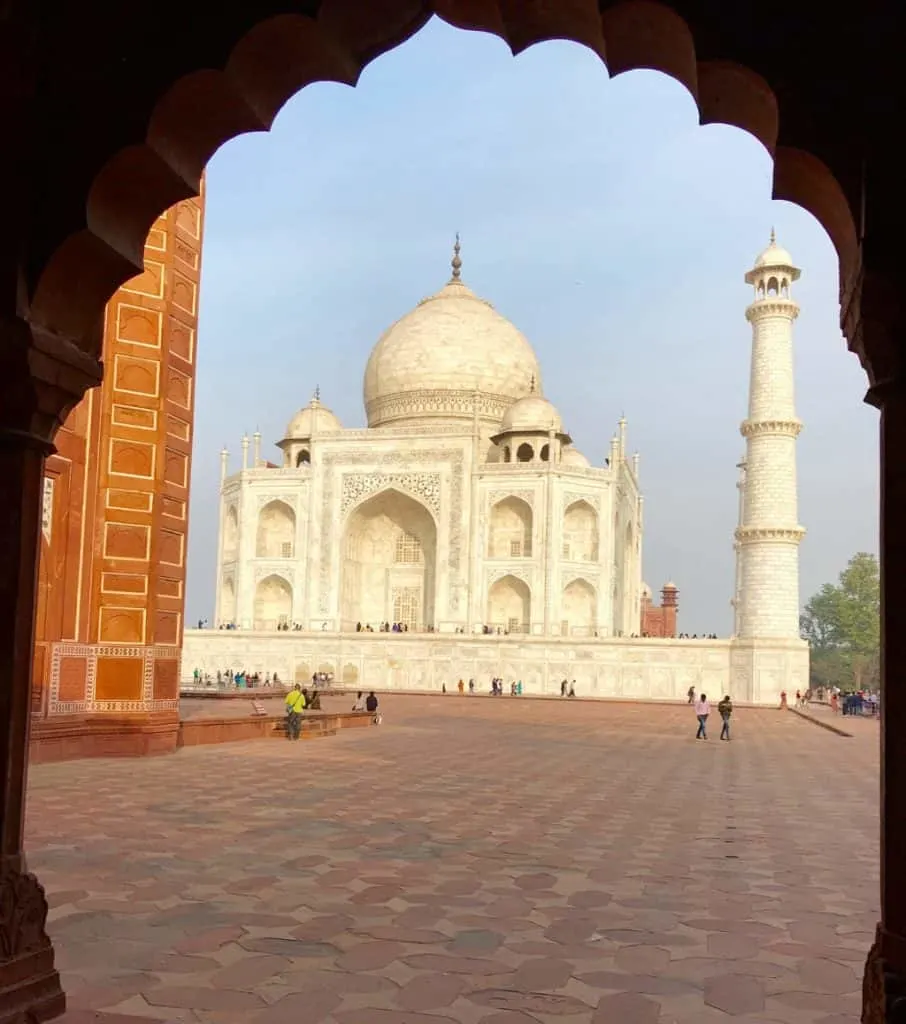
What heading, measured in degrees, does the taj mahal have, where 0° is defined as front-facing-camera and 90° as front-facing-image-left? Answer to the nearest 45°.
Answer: approximately 0°

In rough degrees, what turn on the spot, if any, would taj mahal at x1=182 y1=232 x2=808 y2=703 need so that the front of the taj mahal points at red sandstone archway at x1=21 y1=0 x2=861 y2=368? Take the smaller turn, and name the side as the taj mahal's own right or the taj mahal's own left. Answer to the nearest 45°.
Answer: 0° — it already faces it

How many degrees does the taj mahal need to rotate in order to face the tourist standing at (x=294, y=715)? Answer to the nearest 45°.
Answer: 0° — it already faces them

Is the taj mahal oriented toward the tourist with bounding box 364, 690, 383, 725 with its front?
yes
